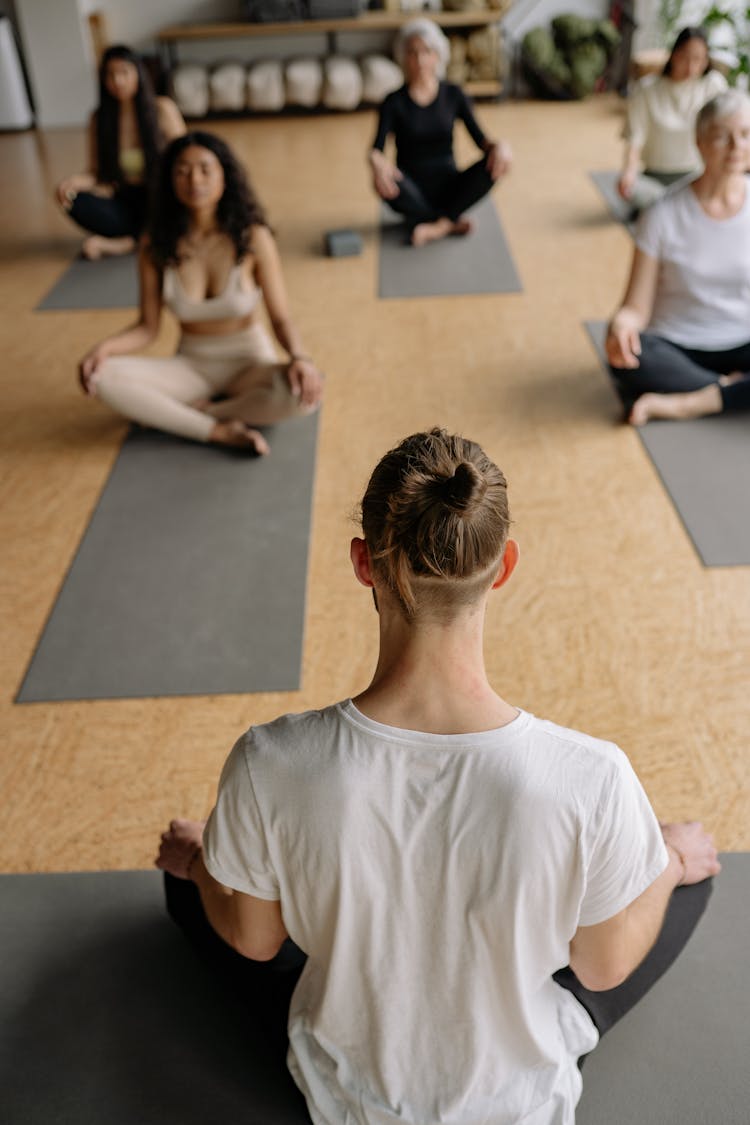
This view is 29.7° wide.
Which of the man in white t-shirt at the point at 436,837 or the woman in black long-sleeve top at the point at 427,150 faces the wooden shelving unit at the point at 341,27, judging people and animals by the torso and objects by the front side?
the man in white t-shirt

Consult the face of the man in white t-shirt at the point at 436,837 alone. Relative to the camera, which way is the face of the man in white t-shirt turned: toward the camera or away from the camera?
away from the camera

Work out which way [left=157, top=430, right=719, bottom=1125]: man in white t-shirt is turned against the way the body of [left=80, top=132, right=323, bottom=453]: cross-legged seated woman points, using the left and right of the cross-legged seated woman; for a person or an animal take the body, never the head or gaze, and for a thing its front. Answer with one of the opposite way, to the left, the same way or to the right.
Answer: the opposite way

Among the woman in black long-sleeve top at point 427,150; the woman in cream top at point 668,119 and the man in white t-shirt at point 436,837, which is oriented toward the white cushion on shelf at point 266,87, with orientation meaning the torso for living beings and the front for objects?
the man in white t-shirt

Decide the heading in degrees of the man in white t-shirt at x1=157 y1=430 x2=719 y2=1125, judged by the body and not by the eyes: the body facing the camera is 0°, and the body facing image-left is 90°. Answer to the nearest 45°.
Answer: approximately 180°

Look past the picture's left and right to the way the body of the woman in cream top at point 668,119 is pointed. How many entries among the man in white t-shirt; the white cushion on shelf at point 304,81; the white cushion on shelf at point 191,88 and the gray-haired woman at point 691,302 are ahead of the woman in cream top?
2

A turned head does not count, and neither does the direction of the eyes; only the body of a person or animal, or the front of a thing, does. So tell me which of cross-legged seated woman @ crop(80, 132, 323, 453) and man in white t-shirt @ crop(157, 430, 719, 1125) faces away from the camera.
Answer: the man in white t-shirt

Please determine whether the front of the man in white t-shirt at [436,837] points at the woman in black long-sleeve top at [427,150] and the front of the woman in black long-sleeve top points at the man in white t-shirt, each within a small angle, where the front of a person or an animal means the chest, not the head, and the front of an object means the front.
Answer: yes

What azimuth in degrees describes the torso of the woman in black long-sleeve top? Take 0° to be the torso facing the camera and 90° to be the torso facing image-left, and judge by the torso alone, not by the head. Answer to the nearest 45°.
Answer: approximately 0°
